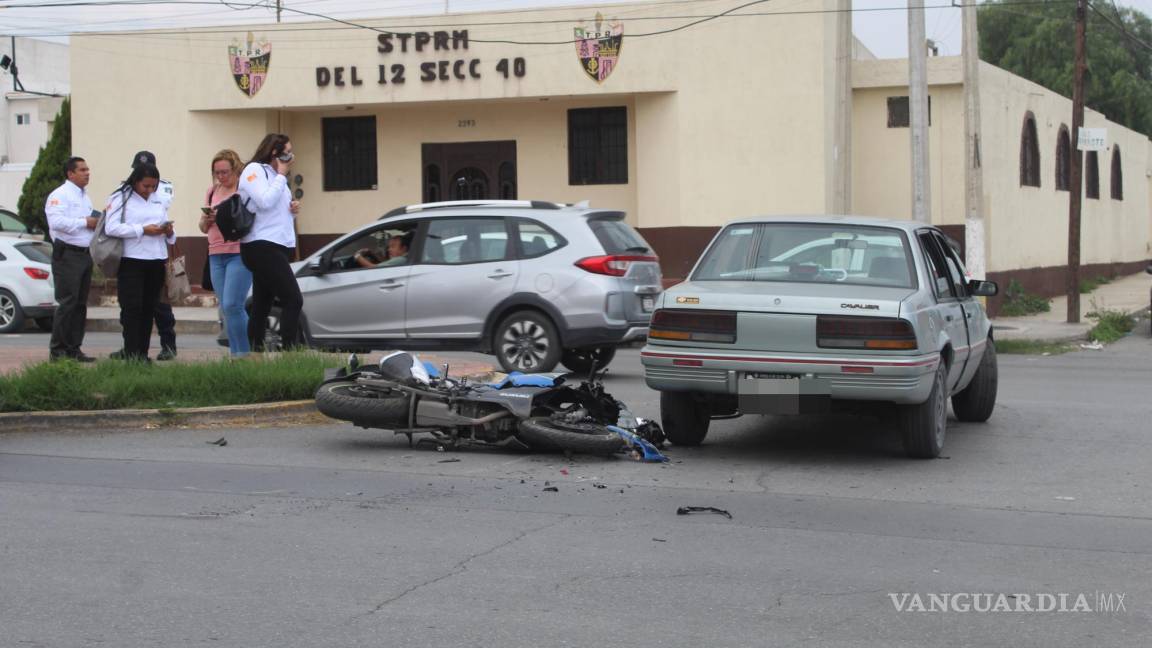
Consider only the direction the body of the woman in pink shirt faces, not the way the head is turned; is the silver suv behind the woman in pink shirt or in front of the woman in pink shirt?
behind

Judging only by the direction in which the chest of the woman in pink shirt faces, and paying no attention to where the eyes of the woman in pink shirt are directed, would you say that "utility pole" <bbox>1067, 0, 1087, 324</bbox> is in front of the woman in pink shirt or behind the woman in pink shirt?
behind

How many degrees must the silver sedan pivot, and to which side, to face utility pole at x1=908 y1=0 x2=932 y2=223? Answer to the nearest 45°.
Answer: approximately 45° to its left

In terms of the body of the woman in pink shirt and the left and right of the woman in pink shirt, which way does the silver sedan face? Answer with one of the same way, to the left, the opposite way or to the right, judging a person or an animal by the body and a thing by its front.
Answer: the opposite way

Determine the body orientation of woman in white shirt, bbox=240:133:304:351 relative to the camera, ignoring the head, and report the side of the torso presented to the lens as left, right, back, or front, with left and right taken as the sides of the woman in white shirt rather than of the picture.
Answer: right

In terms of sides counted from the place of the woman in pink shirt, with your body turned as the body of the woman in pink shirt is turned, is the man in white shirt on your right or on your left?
on your right

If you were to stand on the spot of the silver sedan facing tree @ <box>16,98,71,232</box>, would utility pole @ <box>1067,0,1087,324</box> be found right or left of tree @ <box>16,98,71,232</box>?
right

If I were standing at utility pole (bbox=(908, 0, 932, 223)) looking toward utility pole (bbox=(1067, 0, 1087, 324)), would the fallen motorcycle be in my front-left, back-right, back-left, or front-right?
back-right
